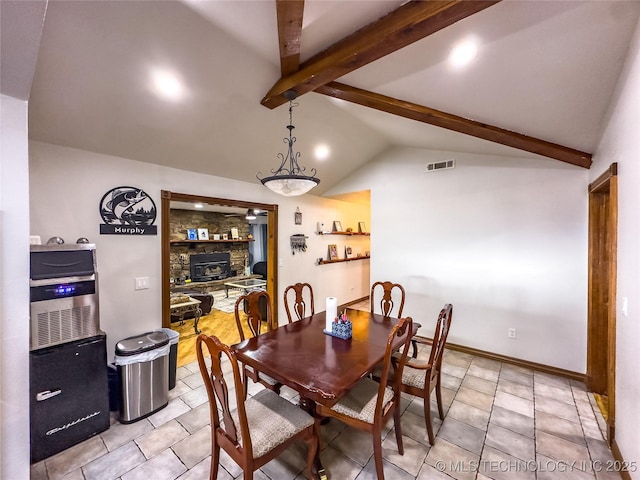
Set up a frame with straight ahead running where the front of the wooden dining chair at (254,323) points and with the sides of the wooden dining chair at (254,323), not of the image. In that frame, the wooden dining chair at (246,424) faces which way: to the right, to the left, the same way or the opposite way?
to the left

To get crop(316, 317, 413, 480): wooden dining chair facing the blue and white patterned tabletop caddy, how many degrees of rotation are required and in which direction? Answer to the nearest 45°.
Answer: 0° — it already faces it

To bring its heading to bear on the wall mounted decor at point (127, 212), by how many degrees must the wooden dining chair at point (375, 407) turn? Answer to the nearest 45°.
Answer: approximately 45° to its left

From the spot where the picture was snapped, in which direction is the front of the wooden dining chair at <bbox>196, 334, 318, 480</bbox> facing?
facing away from the viewer and to the right of the viewer

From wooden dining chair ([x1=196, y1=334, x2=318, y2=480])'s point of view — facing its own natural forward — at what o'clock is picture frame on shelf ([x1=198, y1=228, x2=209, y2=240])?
The picture frame on shelf is roughly at 10 o'clock from the wooden dining chair.

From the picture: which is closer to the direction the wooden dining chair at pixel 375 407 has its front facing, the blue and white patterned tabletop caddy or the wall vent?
the blue and white patterned tabletop caddy

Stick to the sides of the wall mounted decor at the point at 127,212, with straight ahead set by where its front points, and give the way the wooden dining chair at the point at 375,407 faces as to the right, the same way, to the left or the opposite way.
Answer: the opposite way

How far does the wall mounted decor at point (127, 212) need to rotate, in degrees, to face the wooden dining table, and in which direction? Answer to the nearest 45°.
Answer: approximately 45° to its left

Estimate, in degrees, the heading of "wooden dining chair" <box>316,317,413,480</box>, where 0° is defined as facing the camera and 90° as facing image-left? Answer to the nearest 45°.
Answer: approximately 135°

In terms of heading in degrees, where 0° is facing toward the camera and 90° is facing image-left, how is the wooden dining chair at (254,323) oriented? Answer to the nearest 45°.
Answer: approximately 315°

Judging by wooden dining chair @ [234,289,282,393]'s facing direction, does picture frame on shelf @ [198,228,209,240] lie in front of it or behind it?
behind

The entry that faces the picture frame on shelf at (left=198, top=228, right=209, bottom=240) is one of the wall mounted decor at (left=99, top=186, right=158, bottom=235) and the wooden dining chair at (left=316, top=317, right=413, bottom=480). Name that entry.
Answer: the wooden dining chair
